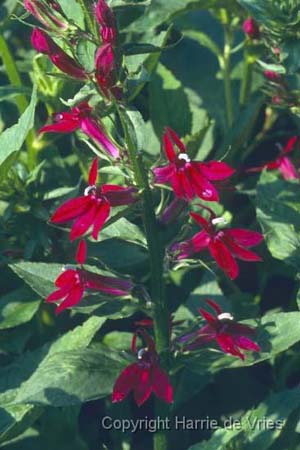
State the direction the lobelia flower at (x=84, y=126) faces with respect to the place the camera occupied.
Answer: facing to the left of the viewer

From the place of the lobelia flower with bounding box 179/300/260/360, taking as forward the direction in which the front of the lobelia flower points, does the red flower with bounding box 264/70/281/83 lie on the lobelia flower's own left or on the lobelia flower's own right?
on the lobelia flower's own left

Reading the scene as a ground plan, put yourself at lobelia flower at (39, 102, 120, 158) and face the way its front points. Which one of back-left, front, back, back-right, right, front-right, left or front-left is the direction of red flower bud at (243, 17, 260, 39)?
back-right

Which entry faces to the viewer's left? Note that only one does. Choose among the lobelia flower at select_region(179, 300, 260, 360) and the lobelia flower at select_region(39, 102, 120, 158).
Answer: the lobelia flower at select_region(39, 102, 120, 158)

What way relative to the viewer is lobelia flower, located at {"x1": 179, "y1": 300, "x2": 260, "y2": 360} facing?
to the viewer's right

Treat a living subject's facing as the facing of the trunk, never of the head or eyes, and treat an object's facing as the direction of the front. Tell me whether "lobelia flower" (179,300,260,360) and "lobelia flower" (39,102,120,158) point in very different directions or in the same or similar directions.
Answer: very different directions
